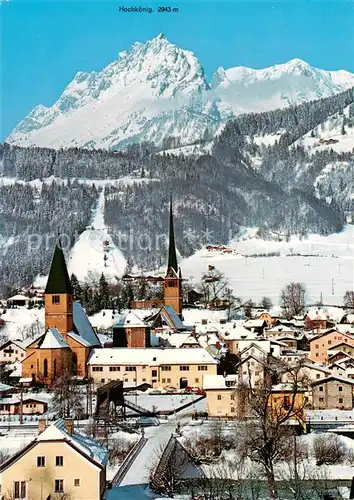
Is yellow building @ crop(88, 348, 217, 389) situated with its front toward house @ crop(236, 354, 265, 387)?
no

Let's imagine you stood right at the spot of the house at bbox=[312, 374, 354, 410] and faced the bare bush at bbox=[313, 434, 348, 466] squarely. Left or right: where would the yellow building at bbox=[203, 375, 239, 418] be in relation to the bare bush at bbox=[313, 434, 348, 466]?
right

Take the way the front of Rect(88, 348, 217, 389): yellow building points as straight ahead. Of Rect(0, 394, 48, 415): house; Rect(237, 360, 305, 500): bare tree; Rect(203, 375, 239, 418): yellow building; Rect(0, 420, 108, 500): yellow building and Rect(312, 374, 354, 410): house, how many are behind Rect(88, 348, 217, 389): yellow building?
0

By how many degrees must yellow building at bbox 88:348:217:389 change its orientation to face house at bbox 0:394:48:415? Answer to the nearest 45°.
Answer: approximately 45° to its right

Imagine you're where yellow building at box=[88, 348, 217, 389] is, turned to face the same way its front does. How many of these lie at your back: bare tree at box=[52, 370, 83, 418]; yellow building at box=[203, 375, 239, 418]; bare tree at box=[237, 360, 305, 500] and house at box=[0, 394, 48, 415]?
0

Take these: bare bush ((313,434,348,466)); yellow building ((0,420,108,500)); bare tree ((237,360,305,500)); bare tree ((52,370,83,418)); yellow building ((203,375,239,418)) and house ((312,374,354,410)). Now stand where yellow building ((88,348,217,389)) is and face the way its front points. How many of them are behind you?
0

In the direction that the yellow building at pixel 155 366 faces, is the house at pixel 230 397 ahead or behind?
ahead

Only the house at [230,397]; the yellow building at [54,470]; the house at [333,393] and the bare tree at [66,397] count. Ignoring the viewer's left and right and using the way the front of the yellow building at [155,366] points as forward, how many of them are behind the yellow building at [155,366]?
0

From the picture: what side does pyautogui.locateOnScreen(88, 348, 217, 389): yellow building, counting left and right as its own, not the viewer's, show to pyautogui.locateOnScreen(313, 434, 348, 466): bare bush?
front

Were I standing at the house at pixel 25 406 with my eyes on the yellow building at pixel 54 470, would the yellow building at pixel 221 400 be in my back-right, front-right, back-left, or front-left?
front-left

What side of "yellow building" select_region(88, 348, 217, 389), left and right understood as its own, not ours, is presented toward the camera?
front

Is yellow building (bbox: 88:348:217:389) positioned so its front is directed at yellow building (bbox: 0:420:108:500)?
yes

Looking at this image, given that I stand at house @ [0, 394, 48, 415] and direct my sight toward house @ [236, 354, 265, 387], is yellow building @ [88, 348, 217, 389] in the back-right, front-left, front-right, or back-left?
front-left

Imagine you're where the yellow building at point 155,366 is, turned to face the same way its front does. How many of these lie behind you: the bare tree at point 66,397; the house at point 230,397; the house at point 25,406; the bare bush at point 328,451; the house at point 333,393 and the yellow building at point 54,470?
0

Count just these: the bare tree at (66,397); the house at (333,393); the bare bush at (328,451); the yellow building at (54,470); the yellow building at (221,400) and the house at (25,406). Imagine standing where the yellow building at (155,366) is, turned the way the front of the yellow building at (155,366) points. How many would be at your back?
0

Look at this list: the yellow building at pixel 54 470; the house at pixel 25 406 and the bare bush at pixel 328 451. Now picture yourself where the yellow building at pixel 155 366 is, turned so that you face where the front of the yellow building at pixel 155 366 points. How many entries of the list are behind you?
0
